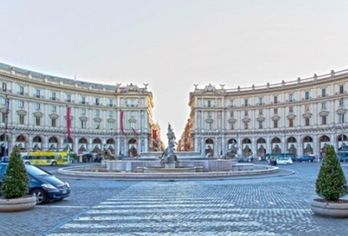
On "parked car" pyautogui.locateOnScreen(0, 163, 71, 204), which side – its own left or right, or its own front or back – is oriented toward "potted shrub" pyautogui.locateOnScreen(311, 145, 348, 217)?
front

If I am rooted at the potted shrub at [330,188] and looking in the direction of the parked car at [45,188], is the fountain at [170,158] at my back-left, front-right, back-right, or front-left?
front-right

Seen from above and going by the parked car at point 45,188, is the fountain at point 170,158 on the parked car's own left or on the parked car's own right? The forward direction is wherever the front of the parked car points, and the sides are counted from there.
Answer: on the parked car's own left

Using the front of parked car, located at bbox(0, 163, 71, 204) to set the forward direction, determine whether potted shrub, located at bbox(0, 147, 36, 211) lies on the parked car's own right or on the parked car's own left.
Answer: on the parked car's own right

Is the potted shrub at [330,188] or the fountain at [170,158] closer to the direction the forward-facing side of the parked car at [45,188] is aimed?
the potted shrub

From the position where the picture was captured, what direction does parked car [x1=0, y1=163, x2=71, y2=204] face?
facing the viewer and to the right of the viewer
